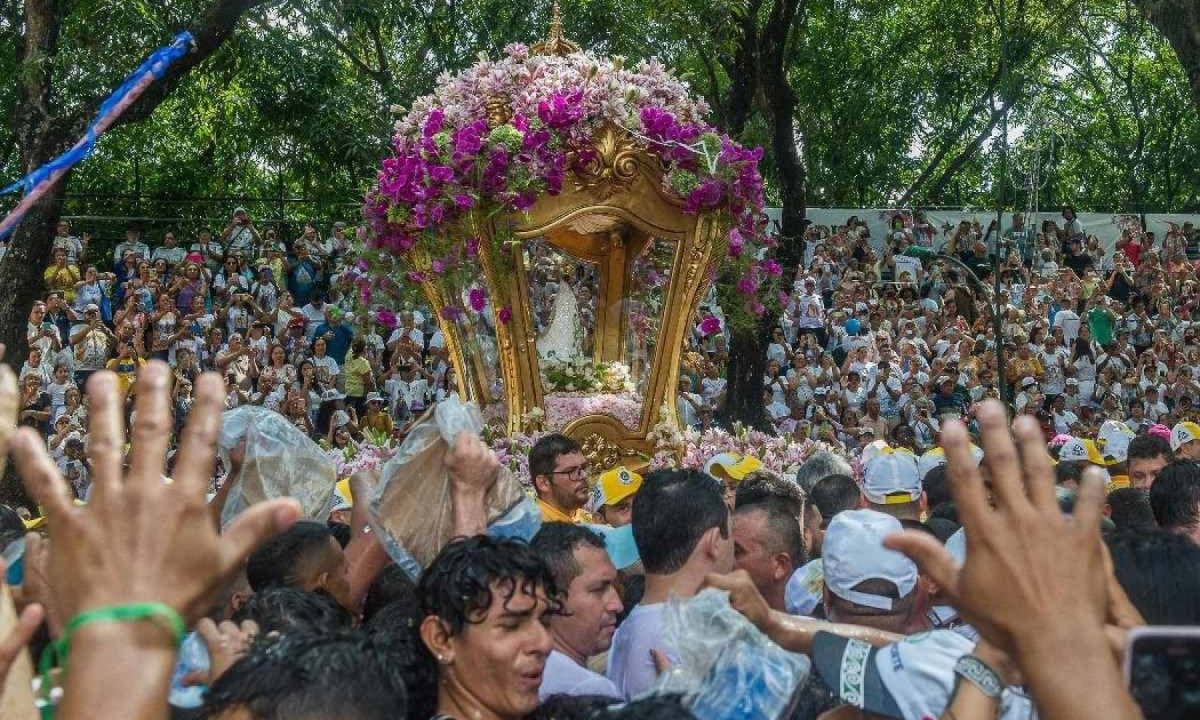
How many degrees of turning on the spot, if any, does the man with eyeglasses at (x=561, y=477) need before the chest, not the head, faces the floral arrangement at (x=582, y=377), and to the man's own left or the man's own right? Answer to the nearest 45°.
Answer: approximately 135° to the man's own left

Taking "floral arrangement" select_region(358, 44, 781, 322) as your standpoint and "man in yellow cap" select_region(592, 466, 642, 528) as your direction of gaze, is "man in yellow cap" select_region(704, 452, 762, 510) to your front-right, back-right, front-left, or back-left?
front-left

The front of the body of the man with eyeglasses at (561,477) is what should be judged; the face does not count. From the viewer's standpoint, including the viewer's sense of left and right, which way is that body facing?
facing the viewer and to the right of the viewer

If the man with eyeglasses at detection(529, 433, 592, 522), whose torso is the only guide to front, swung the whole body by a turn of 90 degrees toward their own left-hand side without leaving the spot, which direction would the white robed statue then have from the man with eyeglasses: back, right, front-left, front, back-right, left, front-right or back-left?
front-left
